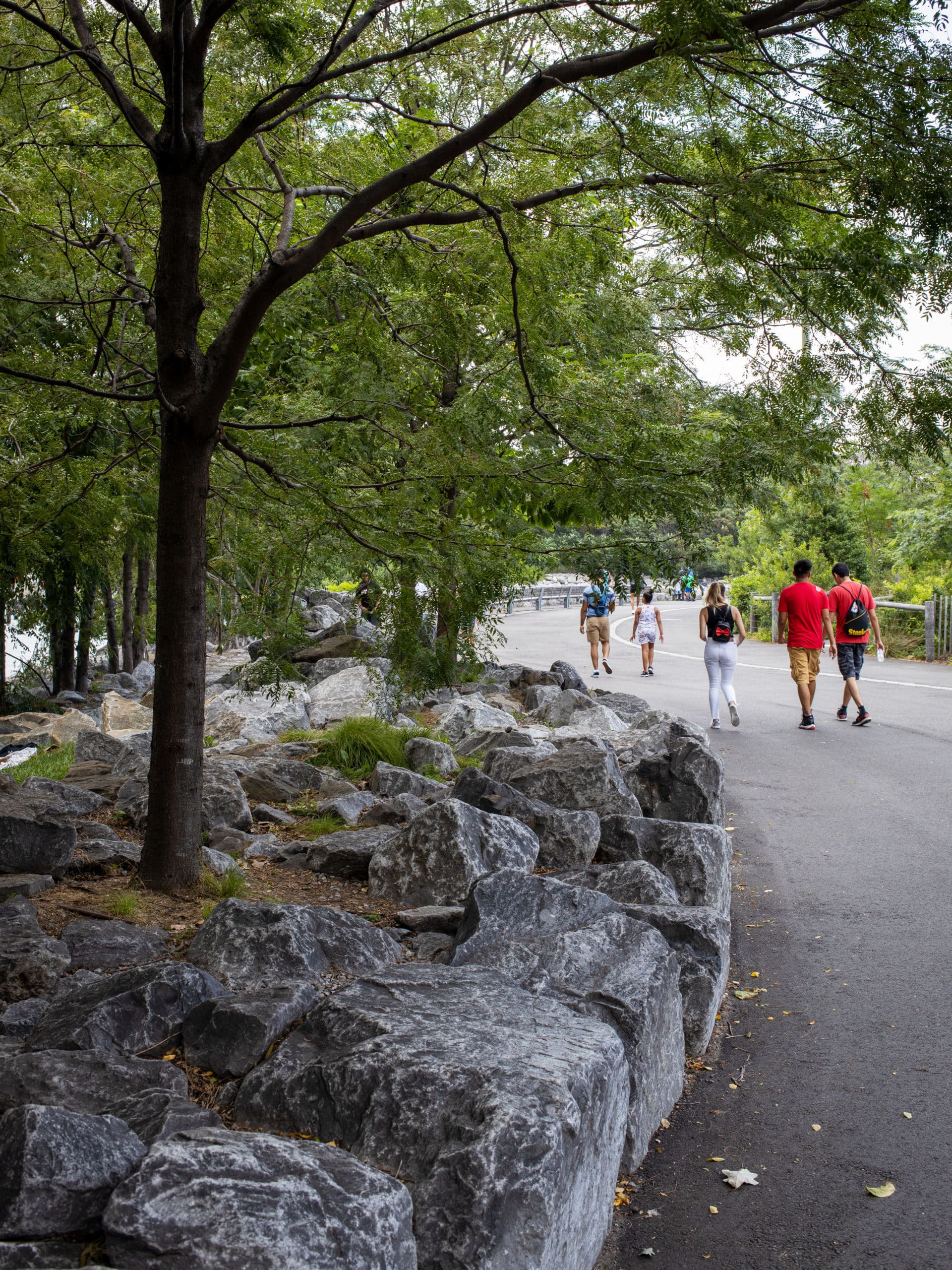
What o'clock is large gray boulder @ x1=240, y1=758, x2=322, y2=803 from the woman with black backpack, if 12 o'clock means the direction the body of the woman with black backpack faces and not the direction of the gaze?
The large gray boulder is roughly at 7 o'clock from the woman with black backpack.

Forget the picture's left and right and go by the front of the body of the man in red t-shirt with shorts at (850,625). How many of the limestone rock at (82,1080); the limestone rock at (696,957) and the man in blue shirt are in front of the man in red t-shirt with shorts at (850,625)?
1

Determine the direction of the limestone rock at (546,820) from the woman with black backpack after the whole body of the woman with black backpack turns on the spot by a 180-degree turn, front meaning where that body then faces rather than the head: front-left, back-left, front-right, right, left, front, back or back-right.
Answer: front

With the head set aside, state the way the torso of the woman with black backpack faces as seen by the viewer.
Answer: away from the camera

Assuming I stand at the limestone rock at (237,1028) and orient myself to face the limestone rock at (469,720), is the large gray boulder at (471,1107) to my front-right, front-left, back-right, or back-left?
back-right

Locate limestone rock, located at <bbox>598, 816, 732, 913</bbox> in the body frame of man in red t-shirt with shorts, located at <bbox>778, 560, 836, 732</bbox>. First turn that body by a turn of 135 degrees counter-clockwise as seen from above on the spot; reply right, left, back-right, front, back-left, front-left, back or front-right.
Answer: front-left

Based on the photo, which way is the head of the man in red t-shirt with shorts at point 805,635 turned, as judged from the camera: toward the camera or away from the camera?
away from the camera

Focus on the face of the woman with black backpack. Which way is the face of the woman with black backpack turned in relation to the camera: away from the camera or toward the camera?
away from the camera

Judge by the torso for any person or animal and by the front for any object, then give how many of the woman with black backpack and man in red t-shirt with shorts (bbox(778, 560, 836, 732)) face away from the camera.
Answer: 2

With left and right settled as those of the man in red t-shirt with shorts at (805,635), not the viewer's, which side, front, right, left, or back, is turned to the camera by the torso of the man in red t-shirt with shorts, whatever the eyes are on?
back

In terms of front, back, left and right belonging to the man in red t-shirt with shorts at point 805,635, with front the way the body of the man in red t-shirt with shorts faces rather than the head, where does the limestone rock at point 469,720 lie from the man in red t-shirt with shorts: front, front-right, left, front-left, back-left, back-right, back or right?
back-left

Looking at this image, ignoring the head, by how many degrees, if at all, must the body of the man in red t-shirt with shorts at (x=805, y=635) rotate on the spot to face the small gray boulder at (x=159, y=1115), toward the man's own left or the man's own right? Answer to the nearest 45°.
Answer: approximately 180°
